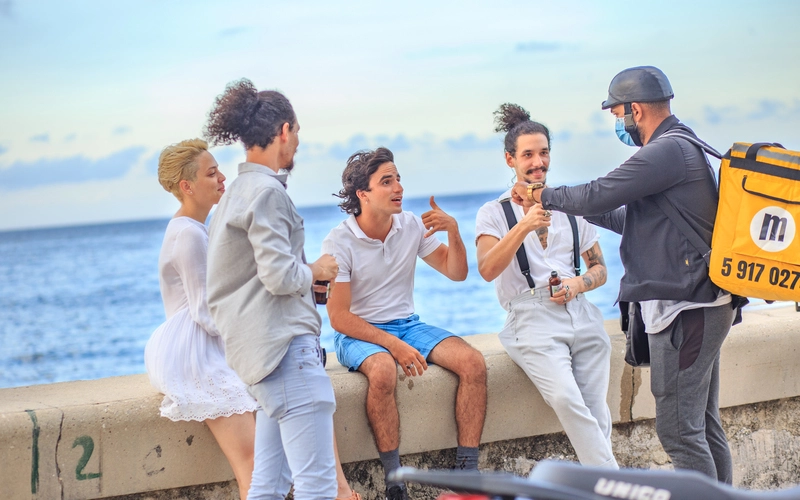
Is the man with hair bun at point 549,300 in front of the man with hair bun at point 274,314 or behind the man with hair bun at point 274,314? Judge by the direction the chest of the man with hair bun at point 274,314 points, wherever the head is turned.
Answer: in front

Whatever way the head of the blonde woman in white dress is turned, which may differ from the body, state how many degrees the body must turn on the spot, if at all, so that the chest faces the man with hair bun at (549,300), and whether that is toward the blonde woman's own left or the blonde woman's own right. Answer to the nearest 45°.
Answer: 0° — they already face them

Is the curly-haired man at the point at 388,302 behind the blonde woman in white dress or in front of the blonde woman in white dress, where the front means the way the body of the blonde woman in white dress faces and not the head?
in front

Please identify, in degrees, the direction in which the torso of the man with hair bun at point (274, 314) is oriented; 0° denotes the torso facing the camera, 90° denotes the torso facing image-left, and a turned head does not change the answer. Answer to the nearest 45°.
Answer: approximately 225°

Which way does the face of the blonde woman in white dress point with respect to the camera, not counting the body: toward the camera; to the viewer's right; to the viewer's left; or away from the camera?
to the viewer's right

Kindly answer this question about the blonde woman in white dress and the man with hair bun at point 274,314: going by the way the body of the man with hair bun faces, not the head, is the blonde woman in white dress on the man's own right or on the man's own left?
on the man's own left

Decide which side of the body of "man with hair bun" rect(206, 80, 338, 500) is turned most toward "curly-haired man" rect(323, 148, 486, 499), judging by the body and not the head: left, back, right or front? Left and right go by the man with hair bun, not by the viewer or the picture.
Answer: front

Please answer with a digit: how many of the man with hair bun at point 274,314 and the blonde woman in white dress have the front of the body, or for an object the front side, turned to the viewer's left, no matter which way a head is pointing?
0

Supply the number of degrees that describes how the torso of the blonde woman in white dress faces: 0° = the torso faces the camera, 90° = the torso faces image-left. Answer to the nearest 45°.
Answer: approximately 270°

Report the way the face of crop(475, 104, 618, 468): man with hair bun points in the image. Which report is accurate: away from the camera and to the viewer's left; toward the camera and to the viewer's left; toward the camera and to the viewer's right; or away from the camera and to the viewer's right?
toward the camera and to the viewer's right

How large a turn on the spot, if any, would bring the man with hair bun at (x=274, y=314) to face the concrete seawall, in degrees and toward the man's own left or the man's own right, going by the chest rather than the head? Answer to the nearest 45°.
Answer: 0° — they already face it
